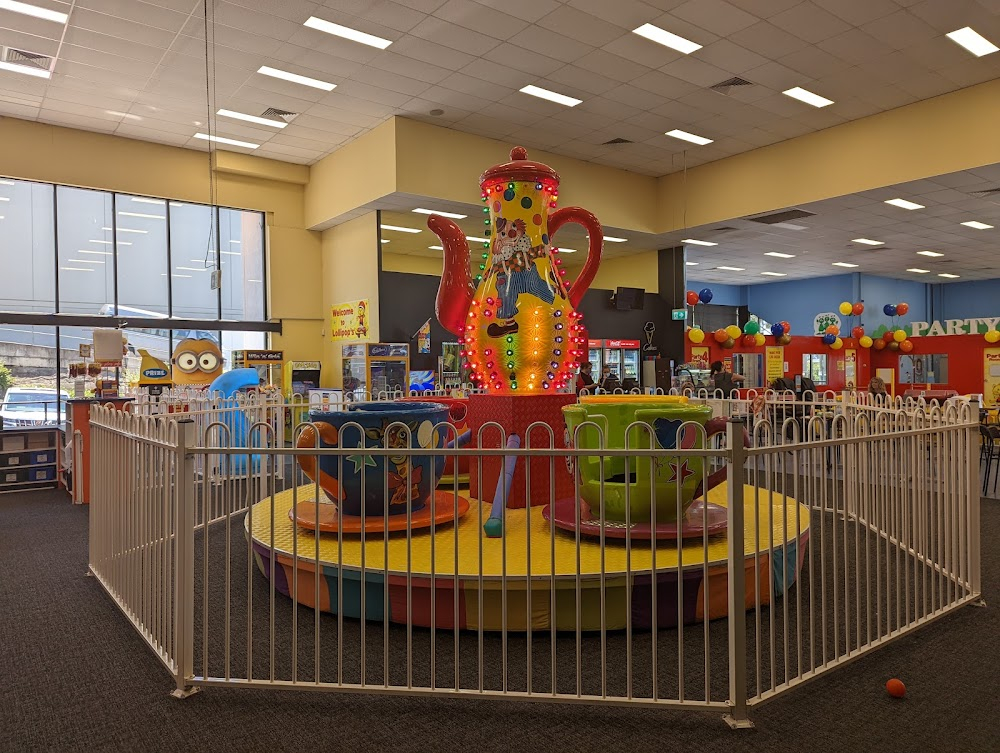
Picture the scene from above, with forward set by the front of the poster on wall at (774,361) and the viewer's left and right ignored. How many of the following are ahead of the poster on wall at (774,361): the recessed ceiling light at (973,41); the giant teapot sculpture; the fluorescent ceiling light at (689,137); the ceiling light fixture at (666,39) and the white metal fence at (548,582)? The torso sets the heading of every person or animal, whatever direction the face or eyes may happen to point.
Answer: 5

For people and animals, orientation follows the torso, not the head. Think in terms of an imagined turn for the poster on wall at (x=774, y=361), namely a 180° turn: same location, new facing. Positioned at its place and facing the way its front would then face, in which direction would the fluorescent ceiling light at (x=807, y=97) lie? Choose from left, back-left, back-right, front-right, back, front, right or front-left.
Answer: back

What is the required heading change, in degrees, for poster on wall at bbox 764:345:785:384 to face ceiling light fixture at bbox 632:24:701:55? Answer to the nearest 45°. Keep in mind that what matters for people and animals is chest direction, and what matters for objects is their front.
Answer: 0° — it already faces it

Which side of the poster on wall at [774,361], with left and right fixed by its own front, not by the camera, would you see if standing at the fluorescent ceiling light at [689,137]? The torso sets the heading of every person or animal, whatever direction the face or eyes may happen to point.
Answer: front

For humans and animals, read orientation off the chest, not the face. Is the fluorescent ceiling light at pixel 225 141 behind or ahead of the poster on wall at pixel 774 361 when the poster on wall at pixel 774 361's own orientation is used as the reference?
ahead

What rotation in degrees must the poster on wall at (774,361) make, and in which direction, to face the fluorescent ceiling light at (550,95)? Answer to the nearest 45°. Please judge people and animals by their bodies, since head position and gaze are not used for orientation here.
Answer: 0° — it already faces it

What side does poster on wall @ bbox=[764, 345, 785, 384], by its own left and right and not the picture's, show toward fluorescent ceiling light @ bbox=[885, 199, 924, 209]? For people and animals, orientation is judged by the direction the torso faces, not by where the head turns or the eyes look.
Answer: front

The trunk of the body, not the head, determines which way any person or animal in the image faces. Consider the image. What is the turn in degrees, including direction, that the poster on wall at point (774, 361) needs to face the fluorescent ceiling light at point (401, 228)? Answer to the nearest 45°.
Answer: approximately 45° to its right

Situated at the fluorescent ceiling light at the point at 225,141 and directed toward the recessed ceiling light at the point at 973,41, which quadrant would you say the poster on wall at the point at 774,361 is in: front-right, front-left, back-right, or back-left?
front-left

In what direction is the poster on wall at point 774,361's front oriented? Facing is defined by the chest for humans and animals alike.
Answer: toward the camera

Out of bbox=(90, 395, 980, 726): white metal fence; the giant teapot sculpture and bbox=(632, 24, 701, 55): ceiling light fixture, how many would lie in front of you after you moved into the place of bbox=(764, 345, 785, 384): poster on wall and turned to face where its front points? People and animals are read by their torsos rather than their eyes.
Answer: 3

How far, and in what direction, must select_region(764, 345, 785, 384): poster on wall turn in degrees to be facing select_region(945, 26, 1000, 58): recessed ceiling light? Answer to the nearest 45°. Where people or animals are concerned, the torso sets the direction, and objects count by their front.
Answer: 0° — it already faces it

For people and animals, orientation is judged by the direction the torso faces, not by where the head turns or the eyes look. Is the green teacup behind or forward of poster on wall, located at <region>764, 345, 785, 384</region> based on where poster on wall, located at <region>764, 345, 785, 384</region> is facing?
forward

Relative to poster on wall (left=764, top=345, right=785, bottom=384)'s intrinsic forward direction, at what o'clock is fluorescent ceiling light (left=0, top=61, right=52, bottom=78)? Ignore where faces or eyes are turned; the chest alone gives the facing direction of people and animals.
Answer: The fluorescent ceiling light is roughly at 1 o'clock from the poster on wall.

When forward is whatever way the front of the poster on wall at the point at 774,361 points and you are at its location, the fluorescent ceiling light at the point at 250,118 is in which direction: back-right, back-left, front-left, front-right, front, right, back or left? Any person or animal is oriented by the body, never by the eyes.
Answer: front-right

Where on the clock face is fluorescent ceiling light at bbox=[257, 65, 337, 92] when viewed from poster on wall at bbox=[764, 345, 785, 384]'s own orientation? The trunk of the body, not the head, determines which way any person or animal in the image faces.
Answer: The fluorescent ceiling light is roughly at 1 o'clock from the poster on wall.

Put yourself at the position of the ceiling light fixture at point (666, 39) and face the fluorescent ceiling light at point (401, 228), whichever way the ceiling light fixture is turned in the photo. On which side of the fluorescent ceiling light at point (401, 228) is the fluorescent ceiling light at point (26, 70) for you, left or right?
left
